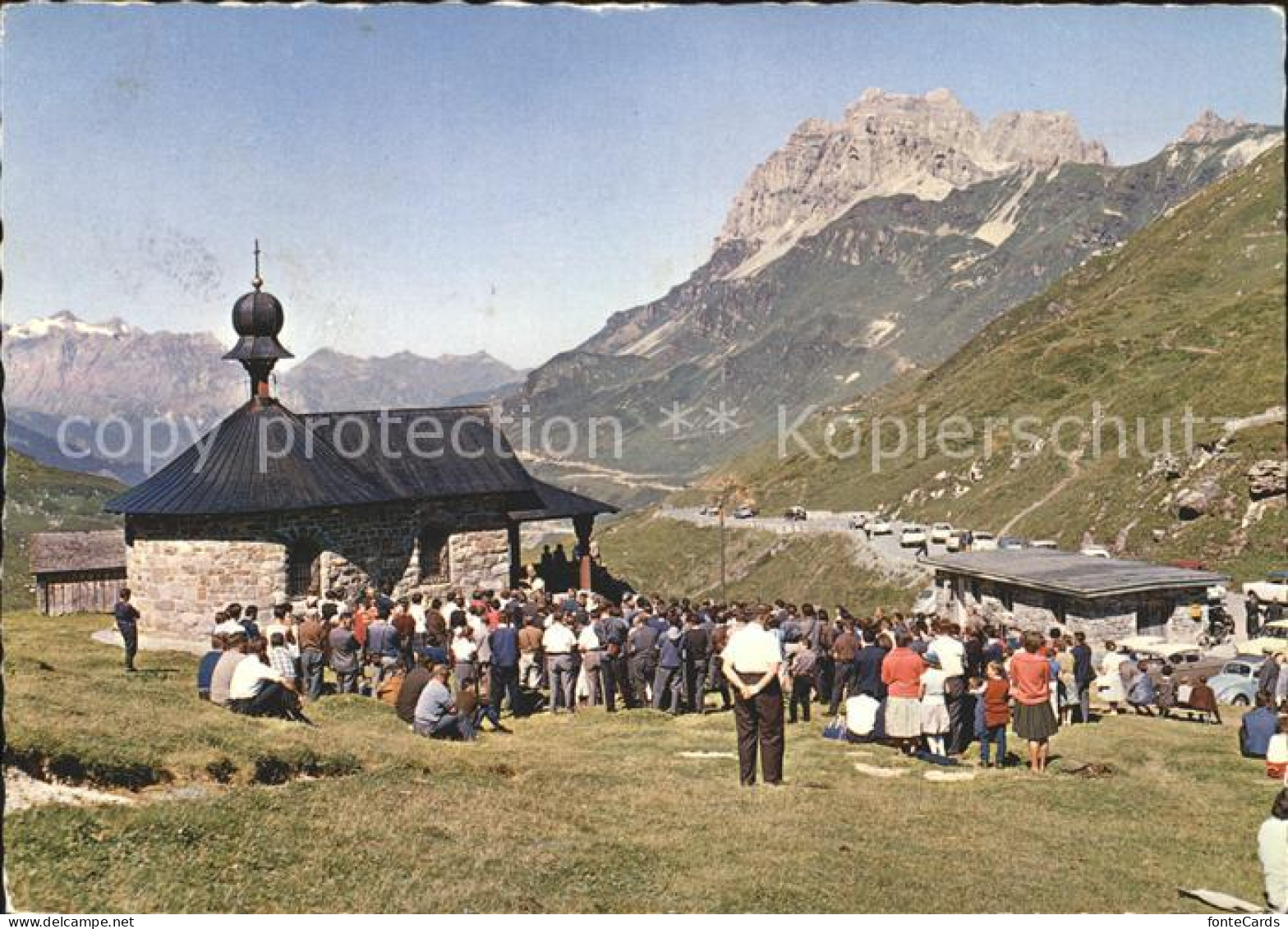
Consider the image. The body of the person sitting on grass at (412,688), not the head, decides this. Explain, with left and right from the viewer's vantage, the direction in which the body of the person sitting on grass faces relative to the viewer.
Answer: facing away from the viewer and to the right of the viewer

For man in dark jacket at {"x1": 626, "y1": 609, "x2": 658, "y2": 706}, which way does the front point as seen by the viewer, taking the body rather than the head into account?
away from the camera

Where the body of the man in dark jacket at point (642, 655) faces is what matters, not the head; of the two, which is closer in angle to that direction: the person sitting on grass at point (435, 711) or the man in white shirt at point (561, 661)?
the man in white shirt

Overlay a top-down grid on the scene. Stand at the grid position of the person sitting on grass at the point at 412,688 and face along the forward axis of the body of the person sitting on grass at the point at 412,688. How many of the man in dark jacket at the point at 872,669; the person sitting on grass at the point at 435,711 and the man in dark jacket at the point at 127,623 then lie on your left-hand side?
1

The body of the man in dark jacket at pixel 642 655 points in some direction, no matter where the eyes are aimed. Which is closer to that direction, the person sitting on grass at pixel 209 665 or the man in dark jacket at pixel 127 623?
the man in dark jacket

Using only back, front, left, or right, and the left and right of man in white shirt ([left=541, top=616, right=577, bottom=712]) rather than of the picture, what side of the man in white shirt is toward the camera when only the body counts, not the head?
back

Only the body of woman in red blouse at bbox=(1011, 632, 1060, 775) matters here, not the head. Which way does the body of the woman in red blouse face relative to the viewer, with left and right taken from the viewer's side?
facing away from the viewer

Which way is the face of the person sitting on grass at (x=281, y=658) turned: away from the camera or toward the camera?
away from the camera

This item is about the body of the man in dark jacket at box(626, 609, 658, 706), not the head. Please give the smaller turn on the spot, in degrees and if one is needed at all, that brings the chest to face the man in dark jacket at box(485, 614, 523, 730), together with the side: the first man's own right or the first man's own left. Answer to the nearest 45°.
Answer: approximately 90° to the first man's own left

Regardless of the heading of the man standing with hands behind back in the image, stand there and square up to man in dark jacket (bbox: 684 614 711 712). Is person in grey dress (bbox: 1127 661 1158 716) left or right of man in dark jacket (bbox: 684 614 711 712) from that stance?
right

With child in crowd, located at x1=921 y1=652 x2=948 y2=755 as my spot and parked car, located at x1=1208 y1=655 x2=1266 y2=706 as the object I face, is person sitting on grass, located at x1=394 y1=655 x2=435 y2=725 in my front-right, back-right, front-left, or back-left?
back-left

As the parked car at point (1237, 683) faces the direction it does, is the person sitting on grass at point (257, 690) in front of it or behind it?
in front

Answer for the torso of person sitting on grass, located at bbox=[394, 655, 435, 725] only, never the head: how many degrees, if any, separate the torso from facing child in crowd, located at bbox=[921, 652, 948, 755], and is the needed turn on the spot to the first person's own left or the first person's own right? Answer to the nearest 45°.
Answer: approximately 45° to the first person's own right

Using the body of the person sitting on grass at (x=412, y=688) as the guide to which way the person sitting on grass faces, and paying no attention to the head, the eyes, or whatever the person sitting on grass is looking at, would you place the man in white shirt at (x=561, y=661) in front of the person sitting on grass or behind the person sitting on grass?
in front

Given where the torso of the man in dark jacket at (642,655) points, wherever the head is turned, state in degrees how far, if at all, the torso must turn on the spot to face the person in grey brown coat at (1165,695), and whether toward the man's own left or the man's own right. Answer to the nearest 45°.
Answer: approximately 90° to the man's own right
